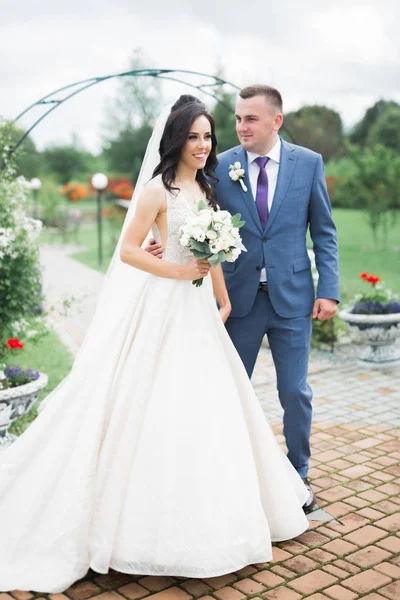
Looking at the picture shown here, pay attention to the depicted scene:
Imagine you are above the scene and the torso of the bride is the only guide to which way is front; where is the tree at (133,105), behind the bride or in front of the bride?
behind

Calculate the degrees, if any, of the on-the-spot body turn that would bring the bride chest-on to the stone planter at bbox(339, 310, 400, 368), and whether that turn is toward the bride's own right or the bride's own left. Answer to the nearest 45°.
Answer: approximately 90° to the bride's own left

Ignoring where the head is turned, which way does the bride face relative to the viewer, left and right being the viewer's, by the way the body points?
facing the viewer and to the right of the viewer

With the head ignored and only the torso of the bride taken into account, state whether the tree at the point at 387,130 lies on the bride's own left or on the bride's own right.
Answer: on the bride's own left

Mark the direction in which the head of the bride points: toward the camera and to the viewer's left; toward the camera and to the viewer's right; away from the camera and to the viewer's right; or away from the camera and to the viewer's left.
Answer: toward the camera and to the viewer's right

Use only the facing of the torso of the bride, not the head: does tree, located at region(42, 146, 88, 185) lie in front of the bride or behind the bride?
behind

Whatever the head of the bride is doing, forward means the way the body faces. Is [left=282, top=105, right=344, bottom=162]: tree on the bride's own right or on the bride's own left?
on the bride's own left

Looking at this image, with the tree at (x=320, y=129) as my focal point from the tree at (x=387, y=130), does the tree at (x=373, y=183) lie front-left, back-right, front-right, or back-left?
front-left

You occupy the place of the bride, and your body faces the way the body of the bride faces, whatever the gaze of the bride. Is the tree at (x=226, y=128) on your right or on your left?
on your left

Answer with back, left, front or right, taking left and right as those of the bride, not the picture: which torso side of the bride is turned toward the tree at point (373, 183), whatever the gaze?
left

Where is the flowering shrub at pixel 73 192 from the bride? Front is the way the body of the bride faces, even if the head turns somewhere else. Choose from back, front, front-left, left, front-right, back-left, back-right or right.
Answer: back-left

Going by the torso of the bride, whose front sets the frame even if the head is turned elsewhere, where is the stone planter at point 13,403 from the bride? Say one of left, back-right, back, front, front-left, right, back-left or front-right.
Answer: back

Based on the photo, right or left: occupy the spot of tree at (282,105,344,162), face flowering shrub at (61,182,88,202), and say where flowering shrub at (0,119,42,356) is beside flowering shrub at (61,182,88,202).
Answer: left

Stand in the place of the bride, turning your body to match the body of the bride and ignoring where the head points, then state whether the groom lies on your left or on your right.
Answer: on your left

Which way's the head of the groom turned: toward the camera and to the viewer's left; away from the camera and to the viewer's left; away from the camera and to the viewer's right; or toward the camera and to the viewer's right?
toward the camera and to the viewer's left
